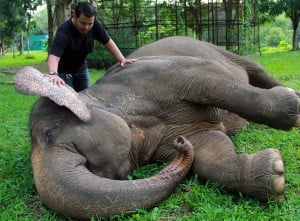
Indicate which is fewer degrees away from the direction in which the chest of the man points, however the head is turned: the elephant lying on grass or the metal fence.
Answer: the elephant lying on grass

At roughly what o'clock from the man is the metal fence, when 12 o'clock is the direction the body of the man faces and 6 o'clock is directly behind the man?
The metal fence is roughly at 8 o'clock from the man.

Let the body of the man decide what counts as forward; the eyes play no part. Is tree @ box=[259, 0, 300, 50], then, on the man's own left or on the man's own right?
on the man's own left

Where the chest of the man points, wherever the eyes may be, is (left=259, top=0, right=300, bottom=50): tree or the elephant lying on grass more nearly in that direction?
the elephant lying on grass

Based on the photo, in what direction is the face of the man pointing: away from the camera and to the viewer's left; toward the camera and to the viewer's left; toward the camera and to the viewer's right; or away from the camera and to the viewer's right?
toward the camera and to the viewer's right

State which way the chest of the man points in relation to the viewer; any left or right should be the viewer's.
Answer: facing the viewer and to the right of the viewer
